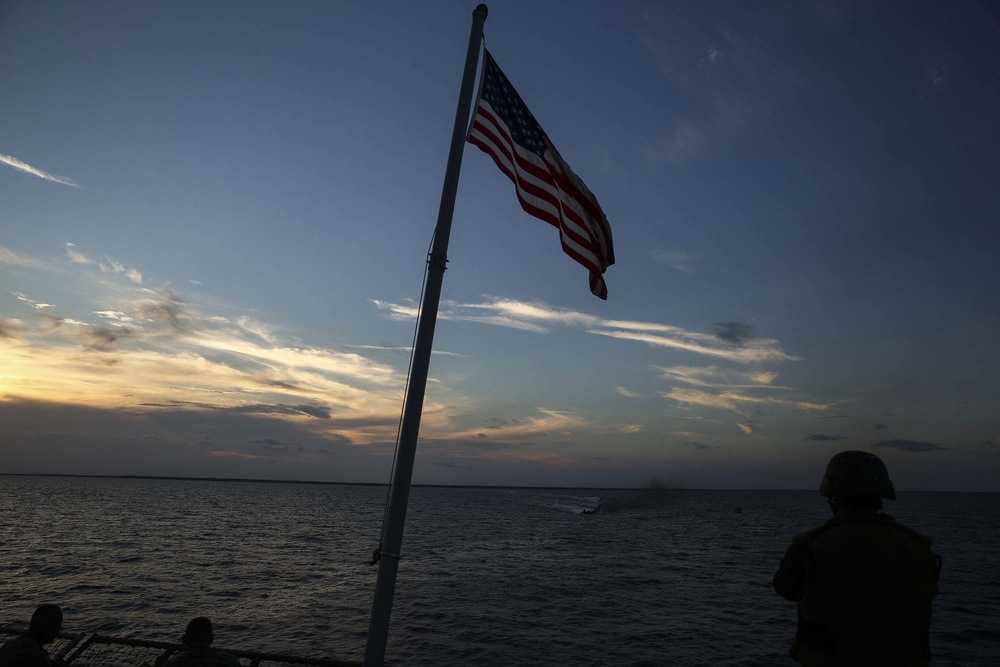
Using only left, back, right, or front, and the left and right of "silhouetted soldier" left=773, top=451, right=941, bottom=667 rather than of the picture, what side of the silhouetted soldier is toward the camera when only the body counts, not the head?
back

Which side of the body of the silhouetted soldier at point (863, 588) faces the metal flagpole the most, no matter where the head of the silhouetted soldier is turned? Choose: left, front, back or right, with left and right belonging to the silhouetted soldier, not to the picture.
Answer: left

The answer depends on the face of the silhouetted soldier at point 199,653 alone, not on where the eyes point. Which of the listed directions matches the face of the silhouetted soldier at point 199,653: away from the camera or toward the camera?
away from the camera

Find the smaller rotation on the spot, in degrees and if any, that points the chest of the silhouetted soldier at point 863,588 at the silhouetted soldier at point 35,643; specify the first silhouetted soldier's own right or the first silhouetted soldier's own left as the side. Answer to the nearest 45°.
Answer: approximately 90° to the first silhouetted soldier's own left

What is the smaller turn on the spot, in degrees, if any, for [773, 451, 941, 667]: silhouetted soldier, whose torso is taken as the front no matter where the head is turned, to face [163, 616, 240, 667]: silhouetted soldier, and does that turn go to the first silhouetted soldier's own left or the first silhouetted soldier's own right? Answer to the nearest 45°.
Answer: approximately 90° to the first silhouetted soldier's own left

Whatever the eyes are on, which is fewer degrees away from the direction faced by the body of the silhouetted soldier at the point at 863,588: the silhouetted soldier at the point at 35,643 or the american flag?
the american flag

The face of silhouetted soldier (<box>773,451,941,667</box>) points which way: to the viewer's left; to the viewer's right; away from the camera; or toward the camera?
away from the camera

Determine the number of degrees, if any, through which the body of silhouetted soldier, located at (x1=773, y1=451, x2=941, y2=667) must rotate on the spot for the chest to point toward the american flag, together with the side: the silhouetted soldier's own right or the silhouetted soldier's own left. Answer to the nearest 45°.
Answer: approximately 45° to the silhouetted soldier's own left
